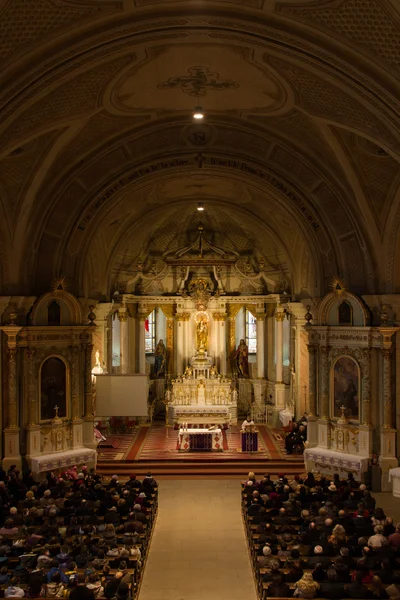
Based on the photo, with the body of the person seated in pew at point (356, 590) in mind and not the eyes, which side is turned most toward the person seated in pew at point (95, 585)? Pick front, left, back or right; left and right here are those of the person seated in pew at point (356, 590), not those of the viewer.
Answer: left

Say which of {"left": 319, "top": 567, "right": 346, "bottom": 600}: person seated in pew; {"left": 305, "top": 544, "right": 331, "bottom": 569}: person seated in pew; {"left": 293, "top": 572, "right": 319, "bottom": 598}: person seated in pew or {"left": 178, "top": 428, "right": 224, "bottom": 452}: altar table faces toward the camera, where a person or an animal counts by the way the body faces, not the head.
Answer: the altar table

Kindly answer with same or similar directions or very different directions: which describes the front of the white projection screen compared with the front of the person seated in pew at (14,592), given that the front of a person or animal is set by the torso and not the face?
very different directions

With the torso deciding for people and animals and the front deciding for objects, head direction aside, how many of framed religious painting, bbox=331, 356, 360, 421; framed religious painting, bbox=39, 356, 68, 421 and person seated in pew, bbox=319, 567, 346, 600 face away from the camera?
1

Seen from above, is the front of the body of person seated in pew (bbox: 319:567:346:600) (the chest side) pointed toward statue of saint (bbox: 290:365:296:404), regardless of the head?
yes

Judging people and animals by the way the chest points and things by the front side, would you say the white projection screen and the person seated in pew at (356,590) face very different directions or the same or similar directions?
very different directions

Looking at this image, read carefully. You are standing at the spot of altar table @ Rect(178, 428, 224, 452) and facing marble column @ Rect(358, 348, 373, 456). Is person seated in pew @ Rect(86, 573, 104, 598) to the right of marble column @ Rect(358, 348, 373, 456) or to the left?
right

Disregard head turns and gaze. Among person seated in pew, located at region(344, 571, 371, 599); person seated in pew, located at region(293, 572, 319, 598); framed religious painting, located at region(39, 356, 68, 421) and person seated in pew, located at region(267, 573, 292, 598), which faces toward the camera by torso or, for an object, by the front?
the framed religious painting

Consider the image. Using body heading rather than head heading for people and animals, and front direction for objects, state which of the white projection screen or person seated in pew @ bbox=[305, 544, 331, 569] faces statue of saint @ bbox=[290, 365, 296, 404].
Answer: the person seated in pew

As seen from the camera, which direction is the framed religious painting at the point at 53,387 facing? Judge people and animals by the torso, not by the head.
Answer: toward the camera

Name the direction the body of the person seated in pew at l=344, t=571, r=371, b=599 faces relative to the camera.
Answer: away from the camera

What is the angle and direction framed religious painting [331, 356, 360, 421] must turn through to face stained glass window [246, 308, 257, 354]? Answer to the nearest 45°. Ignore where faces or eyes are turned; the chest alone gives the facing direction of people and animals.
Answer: approximately 180°

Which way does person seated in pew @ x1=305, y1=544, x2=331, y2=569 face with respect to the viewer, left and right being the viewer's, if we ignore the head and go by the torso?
facing away from the viewer

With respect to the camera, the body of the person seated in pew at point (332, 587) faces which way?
away from the camera

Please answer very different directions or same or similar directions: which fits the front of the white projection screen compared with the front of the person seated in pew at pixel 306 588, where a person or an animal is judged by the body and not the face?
very different directions

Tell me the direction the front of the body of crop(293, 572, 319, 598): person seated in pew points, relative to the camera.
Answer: away from the camera

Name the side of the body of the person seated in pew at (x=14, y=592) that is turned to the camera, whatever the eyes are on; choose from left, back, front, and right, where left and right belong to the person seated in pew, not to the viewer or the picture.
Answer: back

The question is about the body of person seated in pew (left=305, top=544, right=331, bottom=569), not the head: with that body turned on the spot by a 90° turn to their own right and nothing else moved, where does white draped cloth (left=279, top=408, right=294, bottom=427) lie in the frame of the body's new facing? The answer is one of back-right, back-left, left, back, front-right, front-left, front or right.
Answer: left
